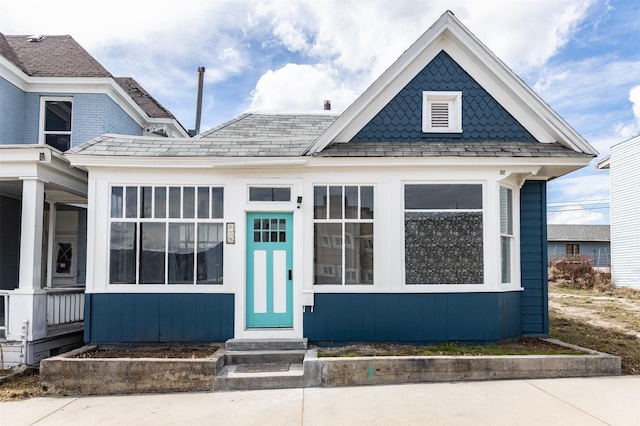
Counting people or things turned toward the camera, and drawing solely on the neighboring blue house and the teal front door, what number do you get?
2

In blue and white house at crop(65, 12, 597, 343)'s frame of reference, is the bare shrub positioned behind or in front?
behind

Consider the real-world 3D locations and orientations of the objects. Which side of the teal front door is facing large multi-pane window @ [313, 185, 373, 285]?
left

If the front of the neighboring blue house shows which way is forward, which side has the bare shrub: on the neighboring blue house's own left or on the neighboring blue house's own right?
on the neighboring blue house's own left

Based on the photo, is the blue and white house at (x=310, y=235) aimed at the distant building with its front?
no

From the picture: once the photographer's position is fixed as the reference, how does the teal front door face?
facing the viewer

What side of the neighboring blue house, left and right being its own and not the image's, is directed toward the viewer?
front

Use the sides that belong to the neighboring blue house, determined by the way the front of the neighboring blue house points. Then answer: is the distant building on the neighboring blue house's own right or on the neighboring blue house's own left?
on the neighboring blue house's own left

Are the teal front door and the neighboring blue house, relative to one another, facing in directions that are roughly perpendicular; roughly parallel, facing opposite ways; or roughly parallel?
roughly parallel

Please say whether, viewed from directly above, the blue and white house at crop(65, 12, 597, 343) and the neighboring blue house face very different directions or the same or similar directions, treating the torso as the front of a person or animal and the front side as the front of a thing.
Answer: same or similar directions

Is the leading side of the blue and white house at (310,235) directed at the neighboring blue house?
no

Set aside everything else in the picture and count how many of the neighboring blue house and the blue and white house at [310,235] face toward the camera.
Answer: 2

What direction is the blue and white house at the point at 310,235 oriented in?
toward the camera

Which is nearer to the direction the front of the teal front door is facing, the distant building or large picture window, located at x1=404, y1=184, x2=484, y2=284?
the large picture window

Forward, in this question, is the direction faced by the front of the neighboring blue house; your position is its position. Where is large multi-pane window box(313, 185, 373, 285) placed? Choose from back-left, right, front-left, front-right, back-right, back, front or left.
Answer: front-left

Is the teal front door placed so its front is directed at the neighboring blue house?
no
